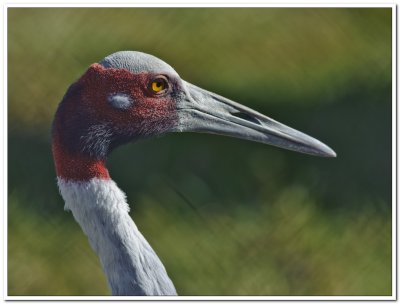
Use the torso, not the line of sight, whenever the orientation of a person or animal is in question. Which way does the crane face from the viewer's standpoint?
to the viewer's right
